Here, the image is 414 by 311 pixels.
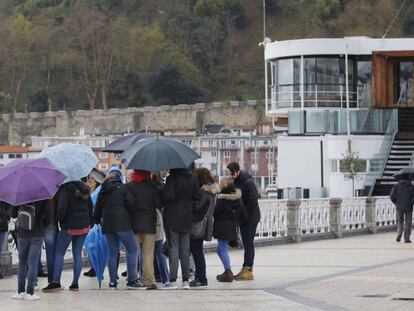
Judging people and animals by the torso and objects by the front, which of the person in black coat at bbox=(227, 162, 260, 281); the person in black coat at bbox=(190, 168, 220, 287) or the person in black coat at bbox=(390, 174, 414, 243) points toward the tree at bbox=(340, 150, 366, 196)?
the person in black coat at bbox=(390, 174, 414, 243)

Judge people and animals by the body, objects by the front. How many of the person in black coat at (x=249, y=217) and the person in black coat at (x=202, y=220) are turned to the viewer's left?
2

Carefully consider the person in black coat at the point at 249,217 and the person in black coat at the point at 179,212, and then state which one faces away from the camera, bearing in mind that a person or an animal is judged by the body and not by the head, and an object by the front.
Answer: the person in black coat at the point at 179,212

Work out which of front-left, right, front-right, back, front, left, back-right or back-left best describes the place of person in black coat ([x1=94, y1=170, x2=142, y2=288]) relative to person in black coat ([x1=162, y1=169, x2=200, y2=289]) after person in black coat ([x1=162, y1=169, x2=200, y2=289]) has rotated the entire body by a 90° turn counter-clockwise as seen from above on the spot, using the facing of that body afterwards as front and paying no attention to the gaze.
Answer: front

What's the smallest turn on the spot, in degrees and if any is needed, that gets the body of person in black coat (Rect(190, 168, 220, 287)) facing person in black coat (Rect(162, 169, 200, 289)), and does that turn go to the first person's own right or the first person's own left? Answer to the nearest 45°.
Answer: approximately 45° to the first person's own left

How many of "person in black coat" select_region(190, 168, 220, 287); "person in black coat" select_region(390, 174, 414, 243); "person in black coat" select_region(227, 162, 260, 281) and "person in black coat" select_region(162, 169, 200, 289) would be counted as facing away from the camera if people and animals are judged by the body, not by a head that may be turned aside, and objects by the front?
2

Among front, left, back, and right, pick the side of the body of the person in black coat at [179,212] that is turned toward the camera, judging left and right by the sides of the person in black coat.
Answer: back

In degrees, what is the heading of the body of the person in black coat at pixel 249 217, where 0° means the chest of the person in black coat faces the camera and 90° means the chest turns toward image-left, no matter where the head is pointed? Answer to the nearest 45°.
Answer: approximately 90°
